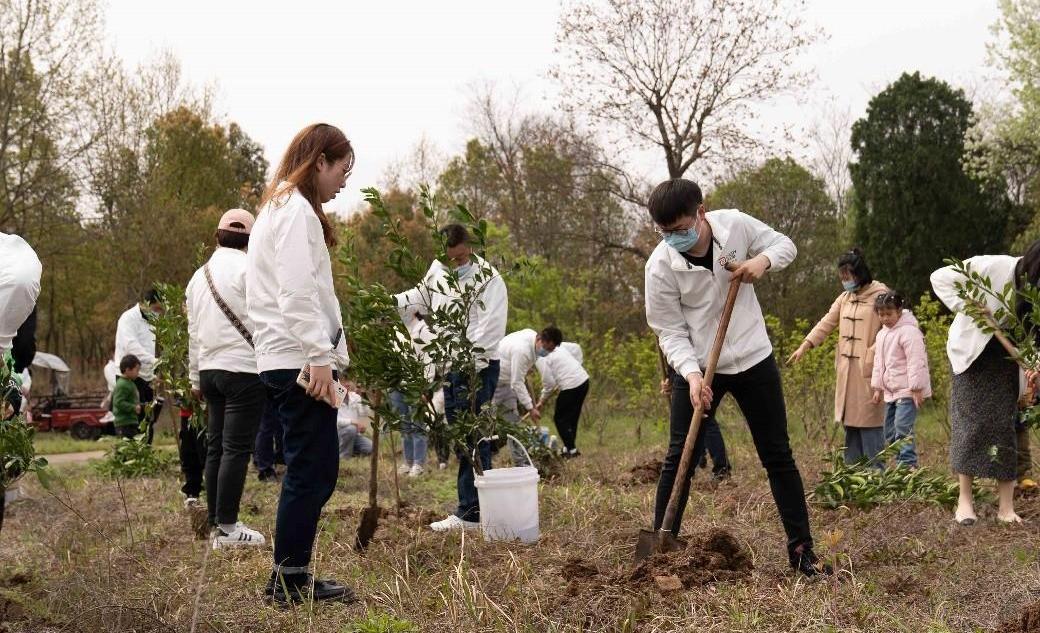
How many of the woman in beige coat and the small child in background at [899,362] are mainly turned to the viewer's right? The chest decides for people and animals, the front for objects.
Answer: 0

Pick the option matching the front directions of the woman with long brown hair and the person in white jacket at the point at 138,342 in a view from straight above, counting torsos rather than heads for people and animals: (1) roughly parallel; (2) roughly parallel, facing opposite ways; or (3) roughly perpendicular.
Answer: roughly parallel

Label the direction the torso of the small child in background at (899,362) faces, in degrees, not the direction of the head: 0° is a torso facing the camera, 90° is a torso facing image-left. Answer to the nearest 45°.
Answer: approximately 45°

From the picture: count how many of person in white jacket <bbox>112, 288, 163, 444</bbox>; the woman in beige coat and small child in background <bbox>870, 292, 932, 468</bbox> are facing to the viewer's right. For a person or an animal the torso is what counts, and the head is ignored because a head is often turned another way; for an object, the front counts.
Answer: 1

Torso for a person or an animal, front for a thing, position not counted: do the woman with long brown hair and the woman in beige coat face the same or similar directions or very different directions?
very different directions

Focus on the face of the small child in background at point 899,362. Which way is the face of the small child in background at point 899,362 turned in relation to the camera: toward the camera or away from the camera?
toward the camera

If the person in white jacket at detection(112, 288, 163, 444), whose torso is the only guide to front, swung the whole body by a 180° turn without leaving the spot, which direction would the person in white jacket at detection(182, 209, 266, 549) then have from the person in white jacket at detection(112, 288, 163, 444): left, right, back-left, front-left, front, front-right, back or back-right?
left

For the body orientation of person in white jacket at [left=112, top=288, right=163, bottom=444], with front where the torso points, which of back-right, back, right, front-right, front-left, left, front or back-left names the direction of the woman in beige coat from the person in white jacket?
front-right

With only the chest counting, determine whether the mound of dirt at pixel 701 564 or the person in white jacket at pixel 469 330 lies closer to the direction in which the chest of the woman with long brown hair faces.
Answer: the mound of dirt

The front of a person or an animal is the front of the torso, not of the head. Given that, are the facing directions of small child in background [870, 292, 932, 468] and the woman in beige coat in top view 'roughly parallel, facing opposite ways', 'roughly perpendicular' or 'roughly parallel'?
roughly parallel

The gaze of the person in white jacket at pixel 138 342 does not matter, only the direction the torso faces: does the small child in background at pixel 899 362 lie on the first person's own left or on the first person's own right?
on the first person's own right

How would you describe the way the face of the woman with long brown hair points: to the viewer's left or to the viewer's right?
to the viewer's right

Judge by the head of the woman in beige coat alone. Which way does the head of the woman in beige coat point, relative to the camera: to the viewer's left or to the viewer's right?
to the viewer's left

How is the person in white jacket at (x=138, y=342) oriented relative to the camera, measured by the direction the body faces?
to the viewer's right

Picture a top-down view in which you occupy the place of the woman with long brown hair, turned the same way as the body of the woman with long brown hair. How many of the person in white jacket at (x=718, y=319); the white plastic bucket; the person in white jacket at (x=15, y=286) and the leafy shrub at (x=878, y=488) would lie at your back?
1

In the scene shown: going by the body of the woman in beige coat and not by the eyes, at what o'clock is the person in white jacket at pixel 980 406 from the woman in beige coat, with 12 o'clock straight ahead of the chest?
The person in white jacket is roughly at 10 o'clock from the woman in beige coat.

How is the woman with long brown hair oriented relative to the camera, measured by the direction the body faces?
to the viewer's right

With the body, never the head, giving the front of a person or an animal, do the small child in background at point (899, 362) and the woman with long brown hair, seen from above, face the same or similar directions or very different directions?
very different directions

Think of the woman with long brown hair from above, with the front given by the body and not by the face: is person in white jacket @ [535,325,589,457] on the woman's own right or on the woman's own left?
on the woman's own left
